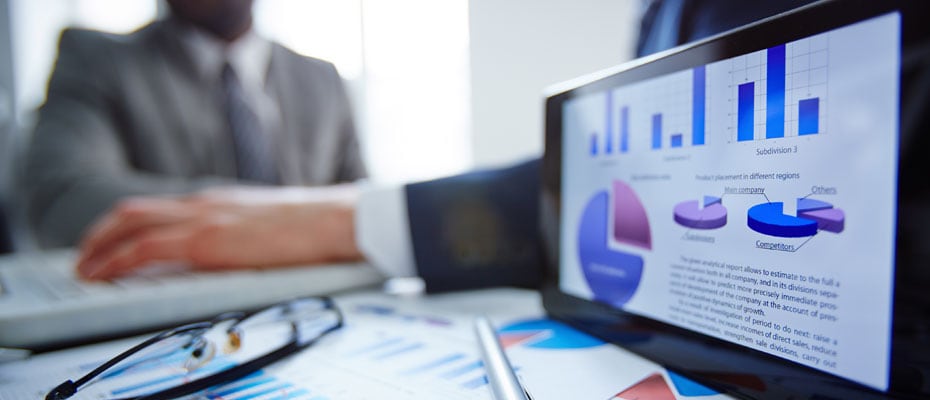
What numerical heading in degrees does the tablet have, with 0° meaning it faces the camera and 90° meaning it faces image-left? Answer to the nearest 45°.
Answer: approximately 45°

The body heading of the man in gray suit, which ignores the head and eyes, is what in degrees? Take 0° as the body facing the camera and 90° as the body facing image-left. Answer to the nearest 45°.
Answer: approximately 315°

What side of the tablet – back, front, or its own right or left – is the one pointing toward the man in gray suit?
right
